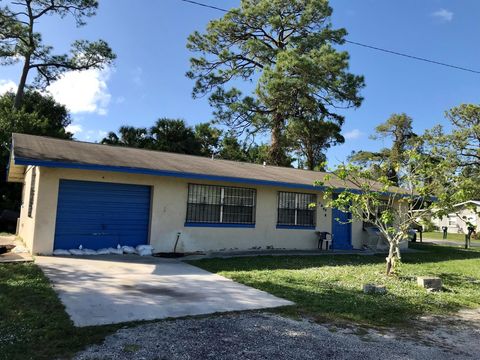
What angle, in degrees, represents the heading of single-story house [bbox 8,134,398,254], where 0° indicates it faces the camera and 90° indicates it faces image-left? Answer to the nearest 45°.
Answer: approximately 315°
